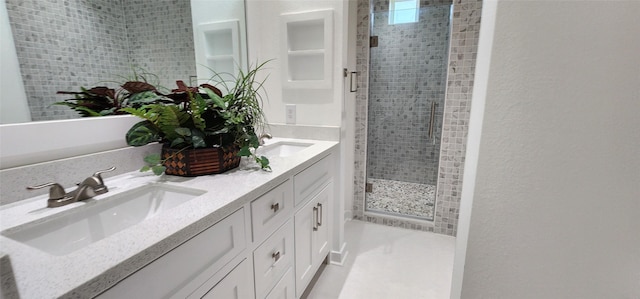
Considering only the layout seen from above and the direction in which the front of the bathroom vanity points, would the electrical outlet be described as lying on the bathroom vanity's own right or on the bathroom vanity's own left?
on the bathroom vanity's own left

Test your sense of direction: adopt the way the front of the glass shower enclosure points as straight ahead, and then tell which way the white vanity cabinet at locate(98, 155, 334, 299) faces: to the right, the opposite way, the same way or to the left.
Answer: to the left

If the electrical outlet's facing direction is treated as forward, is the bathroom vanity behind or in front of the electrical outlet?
in front

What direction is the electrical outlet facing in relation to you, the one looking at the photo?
facing the viewer

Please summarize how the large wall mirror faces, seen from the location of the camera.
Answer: facing the viewer and to the right of the viewer

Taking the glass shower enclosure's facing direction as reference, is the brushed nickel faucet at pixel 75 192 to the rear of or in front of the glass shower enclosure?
in front

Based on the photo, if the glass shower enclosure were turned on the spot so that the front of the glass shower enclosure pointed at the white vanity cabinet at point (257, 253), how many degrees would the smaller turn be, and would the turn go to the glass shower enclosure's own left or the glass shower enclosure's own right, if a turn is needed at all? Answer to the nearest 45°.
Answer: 0° — it already faces it

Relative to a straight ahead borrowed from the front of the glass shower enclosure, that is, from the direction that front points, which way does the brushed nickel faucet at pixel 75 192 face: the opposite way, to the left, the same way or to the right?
to the left

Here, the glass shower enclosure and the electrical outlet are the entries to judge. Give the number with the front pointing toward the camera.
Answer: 2

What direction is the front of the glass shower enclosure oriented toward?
toward the camera

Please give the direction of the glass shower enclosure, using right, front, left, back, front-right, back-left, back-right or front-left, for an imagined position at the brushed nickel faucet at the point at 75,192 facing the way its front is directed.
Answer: front-left
